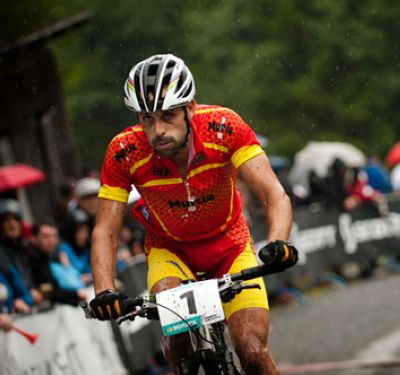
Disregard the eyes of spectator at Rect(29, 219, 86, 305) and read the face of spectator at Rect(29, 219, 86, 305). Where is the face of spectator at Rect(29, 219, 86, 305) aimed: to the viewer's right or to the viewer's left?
to the viewer's right

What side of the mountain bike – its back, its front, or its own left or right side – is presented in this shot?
front

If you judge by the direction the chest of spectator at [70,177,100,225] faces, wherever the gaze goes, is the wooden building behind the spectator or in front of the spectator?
behind

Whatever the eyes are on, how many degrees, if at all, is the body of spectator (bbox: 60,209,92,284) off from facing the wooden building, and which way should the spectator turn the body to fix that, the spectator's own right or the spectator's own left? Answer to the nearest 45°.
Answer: approximately 135° to the spectator's own left

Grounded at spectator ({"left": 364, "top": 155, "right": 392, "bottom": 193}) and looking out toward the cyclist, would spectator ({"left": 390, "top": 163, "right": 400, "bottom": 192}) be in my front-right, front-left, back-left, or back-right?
back-left

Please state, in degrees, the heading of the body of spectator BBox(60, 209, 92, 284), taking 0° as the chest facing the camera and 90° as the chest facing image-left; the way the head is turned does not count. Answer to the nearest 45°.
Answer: approximately 315°

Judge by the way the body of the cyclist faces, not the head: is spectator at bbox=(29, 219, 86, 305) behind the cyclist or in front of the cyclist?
behind

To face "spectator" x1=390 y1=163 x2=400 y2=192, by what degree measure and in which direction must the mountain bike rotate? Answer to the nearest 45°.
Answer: approximately 180°

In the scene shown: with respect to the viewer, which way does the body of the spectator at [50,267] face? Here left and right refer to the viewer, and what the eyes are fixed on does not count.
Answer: facing the viewer and to the right of the viewer

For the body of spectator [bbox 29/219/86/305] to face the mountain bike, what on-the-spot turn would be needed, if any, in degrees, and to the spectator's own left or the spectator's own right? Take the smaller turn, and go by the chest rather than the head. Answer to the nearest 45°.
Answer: approximately 45° to the spectator's own right

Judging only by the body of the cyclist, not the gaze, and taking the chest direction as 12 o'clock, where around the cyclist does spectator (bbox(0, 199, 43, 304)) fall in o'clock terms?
The spectator is roughly at 5 o'clock from the cyclist.

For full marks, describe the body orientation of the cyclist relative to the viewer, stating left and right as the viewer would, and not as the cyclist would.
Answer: facing the viewer
